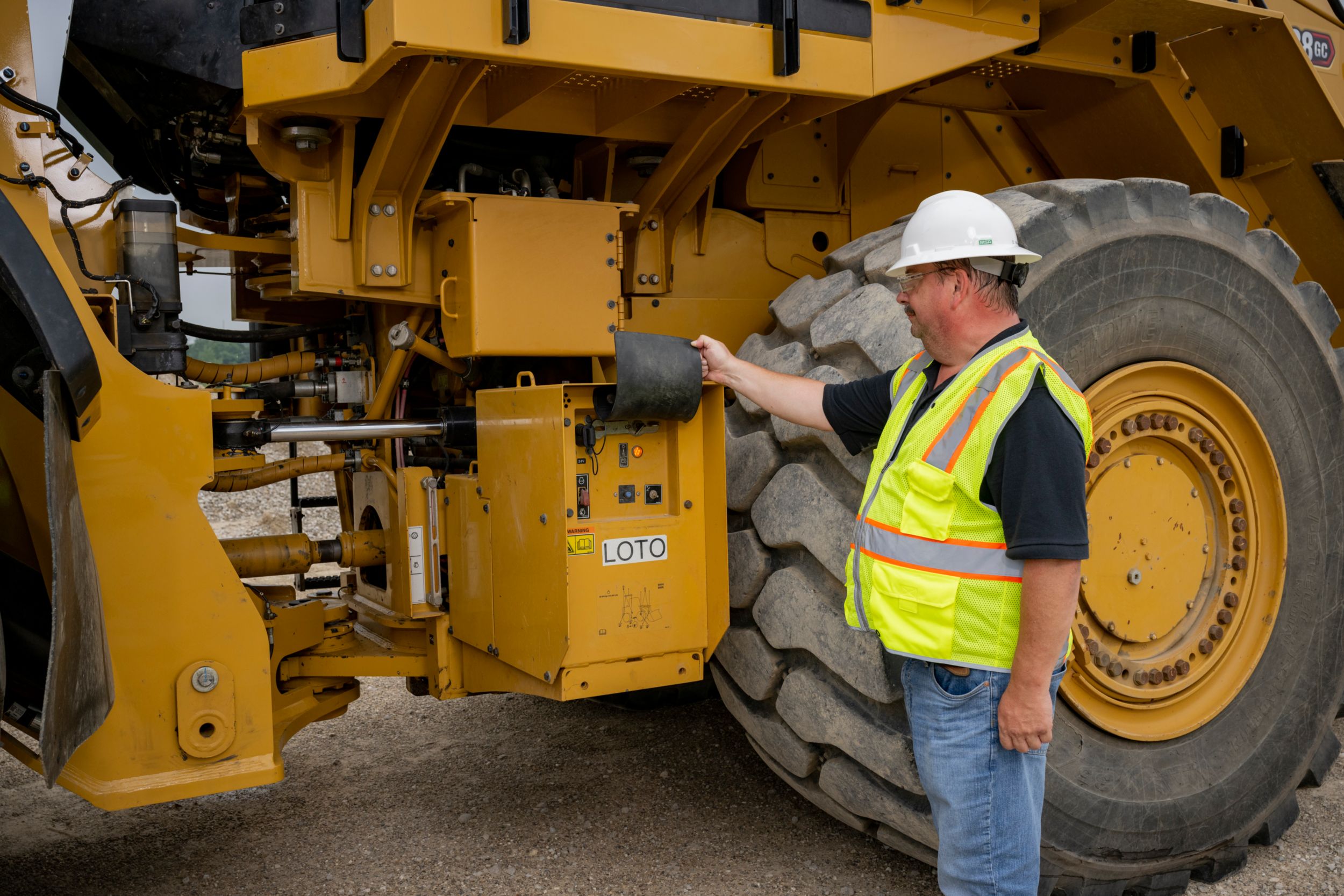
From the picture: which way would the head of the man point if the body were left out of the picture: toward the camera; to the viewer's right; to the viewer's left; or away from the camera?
to the viewer's left

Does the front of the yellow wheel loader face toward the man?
no

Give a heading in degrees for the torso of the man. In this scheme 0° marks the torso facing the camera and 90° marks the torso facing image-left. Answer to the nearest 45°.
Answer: approximately 90°

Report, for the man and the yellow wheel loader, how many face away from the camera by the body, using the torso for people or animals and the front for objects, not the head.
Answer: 0
